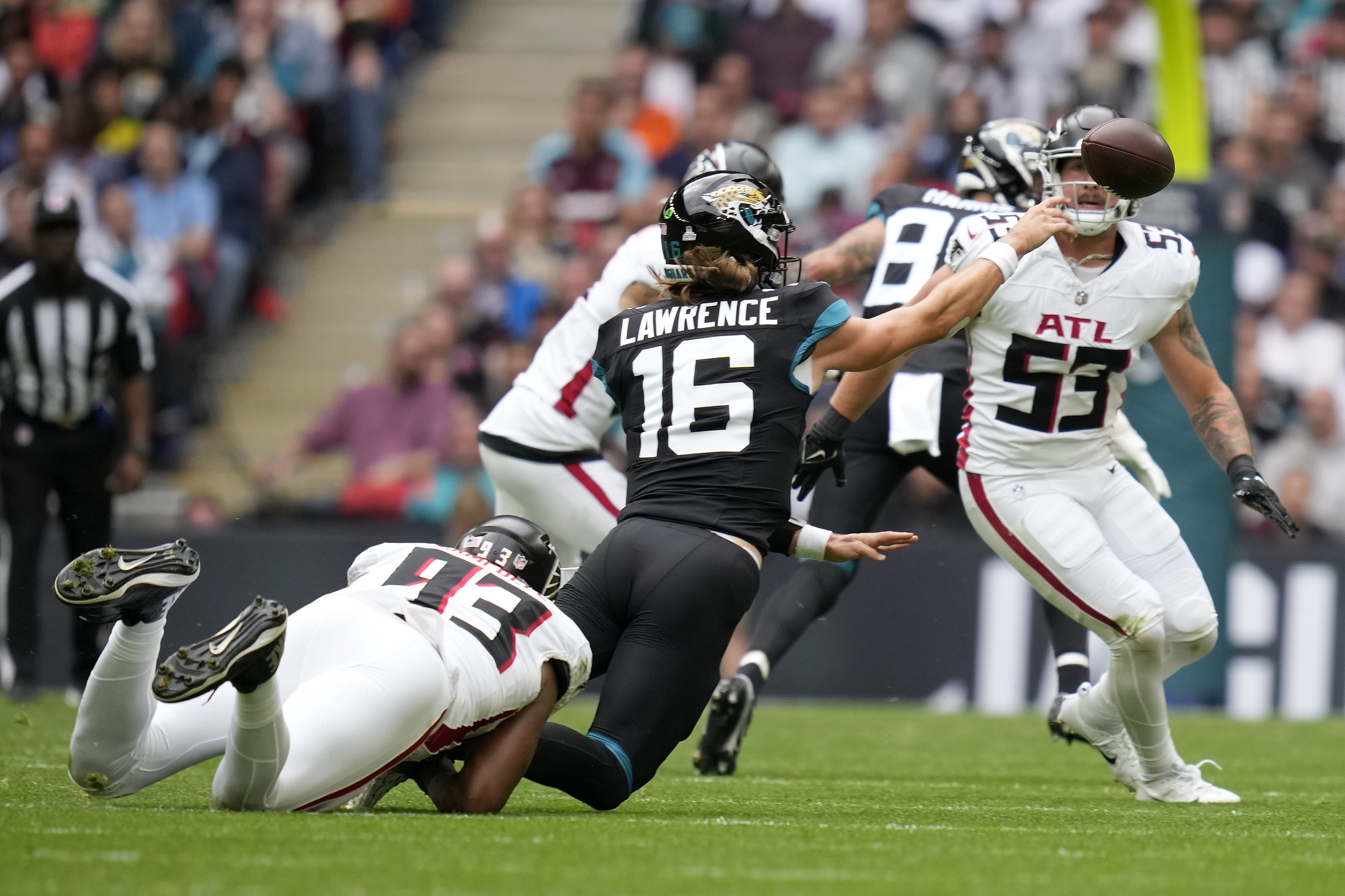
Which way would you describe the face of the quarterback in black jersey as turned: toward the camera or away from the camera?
away from the camera

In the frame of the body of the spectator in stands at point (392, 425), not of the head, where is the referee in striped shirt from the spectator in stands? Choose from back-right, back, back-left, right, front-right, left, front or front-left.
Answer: front-right

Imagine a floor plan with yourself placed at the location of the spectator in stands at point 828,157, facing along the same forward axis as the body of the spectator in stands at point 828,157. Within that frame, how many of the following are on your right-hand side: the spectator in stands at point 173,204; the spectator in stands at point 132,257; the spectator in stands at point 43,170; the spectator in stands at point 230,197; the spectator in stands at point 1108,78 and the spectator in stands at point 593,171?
5

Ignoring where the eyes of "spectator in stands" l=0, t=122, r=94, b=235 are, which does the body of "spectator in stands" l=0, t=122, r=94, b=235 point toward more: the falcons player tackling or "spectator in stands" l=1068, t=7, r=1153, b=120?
the falcons player tackling

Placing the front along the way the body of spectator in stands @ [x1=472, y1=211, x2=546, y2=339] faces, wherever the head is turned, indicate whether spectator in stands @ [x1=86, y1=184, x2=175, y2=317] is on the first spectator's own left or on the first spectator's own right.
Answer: on the first spectator's own right

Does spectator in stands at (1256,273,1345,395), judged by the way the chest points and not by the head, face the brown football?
yes

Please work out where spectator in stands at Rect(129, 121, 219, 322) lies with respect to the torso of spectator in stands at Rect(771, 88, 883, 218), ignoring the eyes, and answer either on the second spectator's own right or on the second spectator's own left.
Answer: on the second spectator's own right

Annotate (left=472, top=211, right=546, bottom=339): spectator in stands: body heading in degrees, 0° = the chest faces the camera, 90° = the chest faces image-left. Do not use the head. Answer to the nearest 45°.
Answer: approximately 0°

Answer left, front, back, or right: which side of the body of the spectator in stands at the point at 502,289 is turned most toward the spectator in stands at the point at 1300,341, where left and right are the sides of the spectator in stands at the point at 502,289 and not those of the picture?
left
